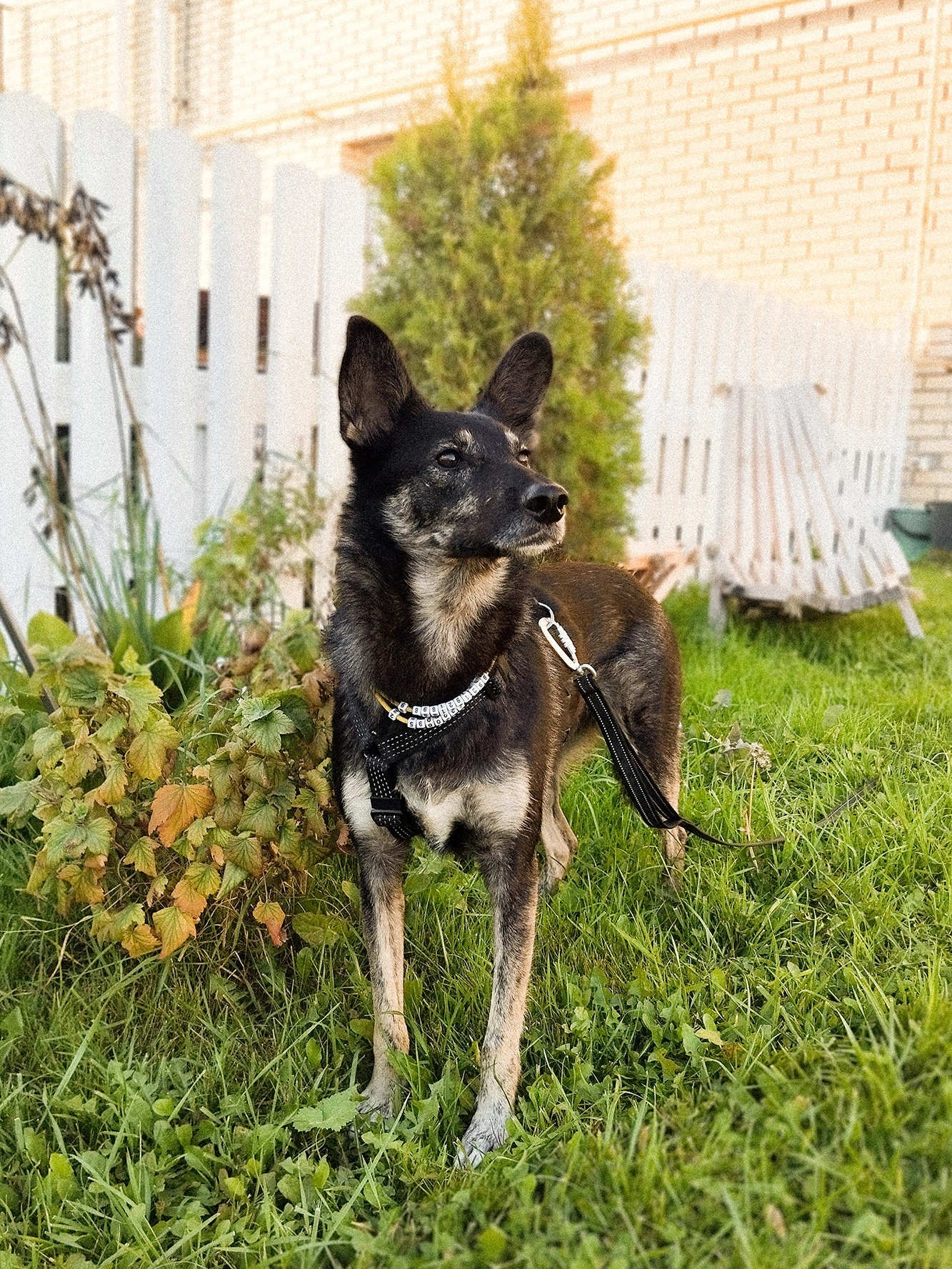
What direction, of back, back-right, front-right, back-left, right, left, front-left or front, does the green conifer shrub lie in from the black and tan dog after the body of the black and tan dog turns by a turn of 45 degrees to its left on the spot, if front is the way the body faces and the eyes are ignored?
back

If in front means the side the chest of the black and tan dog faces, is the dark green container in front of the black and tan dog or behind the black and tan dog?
behind

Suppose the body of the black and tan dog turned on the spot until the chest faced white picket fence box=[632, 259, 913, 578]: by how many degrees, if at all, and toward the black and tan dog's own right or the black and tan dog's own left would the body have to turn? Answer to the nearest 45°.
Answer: approximately 135° to the black and tan dog's own right

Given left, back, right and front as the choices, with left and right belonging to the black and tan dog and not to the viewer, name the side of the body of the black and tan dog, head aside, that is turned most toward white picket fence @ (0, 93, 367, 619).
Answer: right

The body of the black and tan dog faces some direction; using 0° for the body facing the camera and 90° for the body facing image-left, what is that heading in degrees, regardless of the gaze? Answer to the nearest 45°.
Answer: approximately 45°
